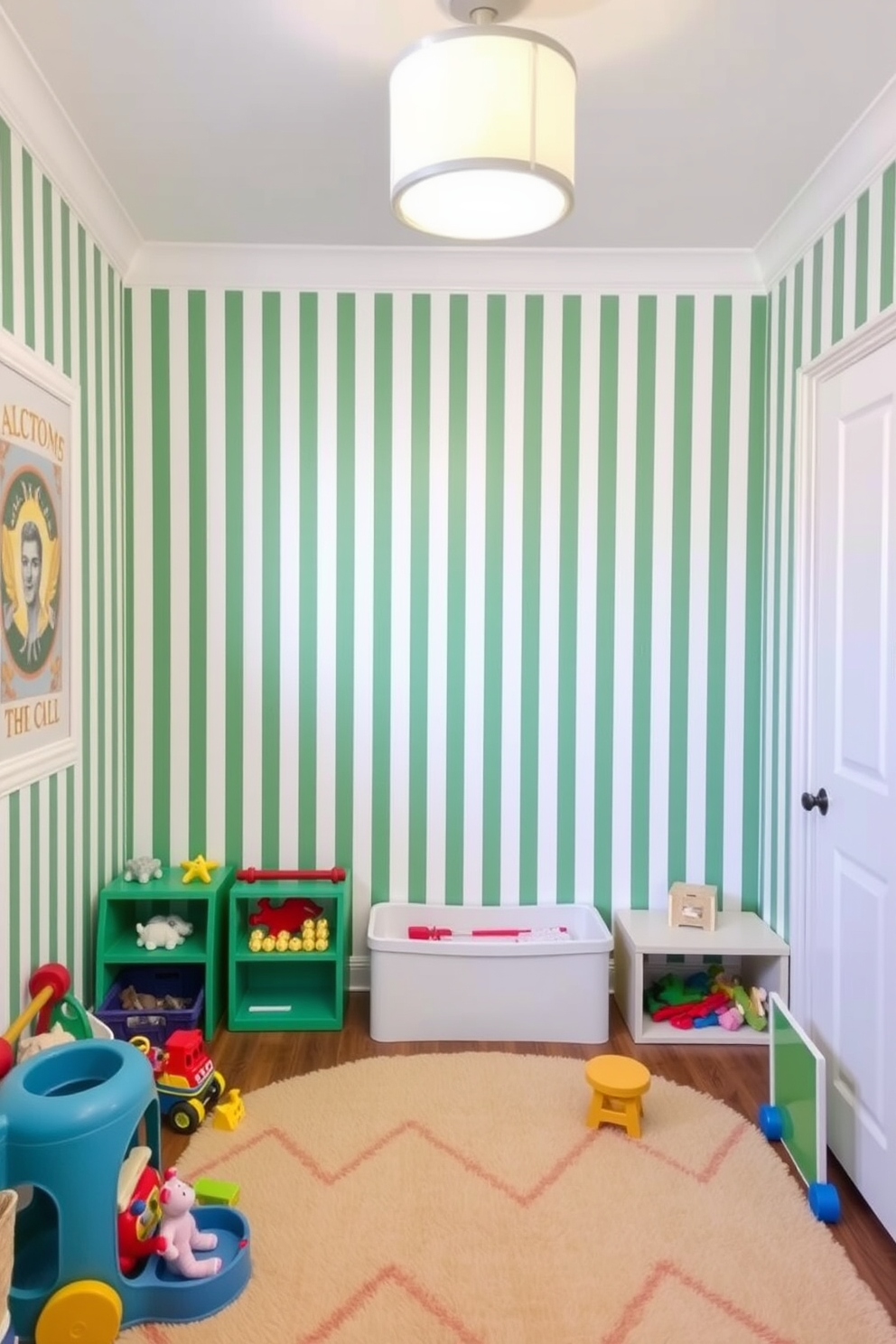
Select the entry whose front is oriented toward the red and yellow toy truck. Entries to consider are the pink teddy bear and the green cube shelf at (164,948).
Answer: the green cube shelf

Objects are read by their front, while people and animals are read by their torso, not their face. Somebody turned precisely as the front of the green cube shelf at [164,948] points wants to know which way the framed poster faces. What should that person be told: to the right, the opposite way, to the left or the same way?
to the left

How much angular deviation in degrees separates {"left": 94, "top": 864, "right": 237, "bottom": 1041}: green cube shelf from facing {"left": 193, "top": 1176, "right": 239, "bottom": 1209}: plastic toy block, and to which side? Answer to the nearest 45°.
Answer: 0° — it already faces it

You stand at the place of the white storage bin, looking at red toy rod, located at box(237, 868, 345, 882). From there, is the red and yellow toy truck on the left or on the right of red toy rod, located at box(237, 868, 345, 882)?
left

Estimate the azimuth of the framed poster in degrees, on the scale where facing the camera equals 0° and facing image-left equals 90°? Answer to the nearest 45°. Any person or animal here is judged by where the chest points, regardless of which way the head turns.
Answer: approximately 270°

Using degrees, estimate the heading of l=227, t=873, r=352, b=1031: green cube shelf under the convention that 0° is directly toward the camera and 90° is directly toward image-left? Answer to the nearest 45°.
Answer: approximately 0°

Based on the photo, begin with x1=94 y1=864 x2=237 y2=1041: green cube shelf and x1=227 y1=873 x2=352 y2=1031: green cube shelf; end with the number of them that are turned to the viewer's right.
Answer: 0

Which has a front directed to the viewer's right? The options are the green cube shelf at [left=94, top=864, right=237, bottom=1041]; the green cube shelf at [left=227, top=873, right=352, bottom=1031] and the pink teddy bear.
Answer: the pink teddy bear
